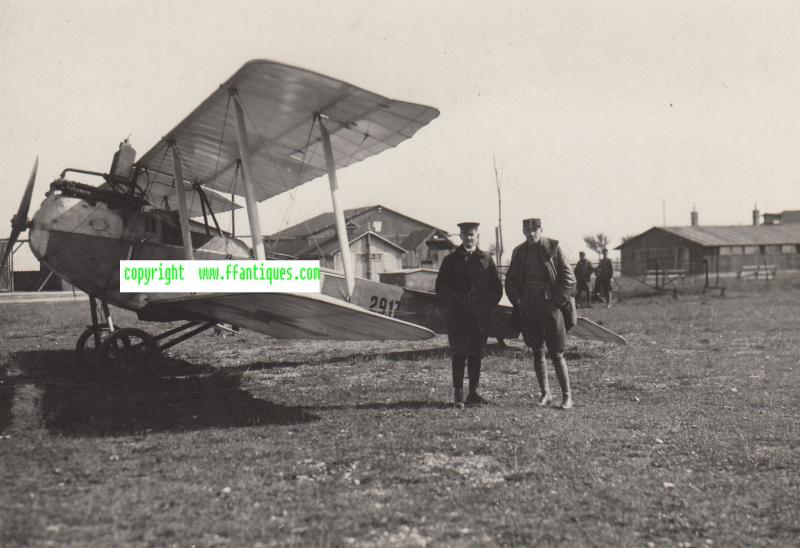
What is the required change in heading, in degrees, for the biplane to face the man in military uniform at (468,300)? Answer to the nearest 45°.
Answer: approximately 90° to its left

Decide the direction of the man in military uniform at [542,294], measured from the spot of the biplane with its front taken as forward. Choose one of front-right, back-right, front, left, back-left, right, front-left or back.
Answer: left

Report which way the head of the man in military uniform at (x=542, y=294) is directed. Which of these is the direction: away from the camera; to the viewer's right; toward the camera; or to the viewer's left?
toward the camera

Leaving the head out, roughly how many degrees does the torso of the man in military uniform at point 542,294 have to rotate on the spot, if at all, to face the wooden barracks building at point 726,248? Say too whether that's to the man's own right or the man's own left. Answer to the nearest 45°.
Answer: approximately 180°

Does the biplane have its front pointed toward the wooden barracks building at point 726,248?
no

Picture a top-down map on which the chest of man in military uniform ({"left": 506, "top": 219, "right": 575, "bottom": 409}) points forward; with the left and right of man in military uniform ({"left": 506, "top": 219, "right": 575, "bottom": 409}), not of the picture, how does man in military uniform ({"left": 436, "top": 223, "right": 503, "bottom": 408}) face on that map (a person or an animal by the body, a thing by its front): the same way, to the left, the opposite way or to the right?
the same way

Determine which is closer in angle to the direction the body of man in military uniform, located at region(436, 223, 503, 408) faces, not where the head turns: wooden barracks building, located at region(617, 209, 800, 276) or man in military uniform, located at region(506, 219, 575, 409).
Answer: the man in military uniform

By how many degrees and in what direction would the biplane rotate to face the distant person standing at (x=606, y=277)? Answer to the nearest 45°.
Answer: approximately 180°

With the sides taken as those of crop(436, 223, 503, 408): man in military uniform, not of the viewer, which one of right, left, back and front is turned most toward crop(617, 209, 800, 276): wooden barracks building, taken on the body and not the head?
back

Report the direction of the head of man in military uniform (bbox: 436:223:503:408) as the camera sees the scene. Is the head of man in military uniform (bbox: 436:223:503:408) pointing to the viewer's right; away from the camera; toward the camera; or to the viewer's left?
toward the camera

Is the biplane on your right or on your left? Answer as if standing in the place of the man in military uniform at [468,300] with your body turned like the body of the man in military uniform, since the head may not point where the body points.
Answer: on your right

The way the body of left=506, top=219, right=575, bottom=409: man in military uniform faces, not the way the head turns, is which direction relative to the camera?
toward the camera

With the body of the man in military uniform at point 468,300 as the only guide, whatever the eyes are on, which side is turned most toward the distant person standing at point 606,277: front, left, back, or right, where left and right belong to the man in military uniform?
back

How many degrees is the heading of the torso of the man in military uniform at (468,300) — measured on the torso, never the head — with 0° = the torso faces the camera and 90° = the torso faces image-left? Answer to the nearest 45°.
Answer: approximately 0°

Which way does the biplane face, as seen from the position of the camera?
facing the viewer and to the left of the viewer

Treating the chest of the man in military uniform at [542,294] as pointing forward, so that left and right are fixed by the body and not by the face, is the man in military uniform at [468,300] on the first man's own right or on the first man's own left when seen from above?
on the first man's own right
